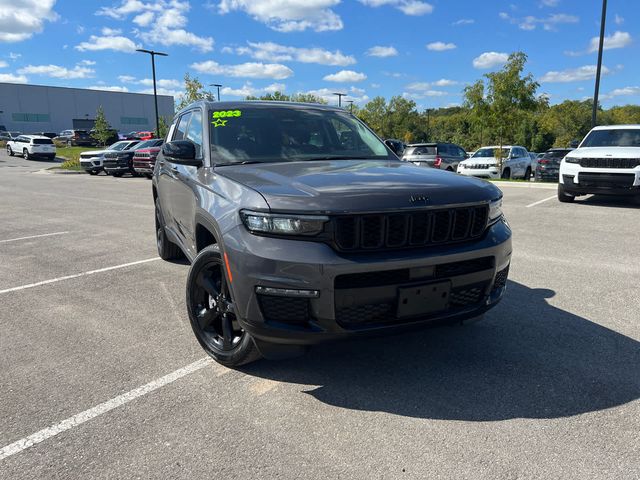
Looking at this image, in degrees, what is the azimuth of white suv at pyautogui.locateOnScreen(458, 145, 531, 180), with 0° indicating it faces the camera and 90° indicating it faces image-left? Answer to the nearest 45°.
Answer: approximately 45°

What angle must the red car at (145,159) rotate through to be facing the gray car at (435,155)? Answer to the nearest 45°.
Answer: approximately 90° to its left

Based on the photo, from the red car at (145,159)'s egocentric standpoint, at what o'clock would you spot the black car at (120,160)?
The black car is roughly at 4 o'clock from the red car.

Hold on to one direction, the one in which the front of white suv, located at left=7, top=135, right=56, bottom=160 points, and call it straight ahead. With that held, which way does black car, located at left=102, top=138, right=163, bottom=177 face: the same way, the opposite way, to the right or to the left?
to the left

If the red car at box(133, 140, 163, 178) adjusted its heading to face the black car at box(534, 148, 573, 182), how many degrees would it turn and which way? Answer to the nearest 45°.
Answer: approximately 90° to its left

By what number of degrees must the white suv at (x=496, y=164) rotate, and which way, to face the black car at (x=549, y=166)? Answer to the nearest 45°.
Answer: approximately 135° to its left

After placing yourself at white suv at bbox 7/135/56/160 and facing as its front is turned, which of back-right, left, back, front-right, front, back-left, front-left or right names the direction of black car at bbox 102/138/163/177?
back-left

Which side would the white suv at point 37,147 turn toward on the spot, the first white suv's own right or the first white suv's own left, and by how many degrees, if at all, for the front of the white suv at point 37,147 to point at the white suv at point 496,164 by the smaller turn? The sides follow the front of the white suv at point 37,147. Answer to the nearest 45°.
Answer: approximately 180°

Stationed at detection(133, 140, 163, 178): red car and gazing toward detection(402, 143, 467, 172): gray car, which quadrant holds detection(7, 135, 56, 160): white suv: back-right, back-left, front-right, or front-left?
back-left

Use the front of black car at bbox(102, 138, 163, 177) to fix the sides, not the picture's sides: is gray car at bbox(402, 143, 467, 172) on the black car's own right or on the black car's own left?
on the black car's own left

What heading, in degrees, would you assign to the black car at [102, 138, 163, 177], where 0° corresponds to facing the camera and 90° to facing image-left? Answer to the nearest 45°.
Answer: approximately 45°
